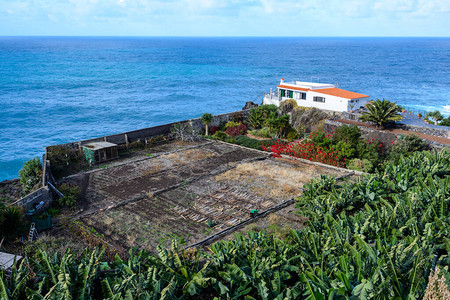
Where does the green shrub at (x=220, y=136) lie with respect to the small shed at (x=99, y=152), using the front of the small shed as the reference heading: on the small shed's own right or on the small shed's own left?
on the small shed's own left

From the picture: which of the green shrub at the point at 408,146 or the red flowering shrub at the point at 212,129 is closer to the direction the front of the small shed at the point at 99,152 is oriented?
the green shrub

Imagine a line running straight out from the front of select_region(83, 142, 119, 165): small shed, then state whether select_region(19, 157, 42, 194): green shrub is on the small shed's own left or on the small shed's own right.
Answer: on the small shed's own right

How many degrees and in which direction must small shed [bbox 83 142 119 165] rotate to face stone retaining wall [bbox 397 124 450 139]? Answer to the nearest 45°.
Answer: approximately 45° to its left

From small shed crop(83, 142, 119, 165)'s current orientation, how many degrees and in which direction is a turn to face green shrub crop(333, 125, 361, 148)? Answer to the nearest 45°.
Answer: approximately 45° to its left

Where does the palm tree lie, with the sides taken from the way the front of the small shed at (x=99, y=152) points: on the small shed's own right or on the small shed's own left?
on the small shed's own left

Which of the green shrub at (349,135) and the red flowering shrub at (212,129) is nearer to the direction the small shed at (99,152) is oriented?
the green shrub

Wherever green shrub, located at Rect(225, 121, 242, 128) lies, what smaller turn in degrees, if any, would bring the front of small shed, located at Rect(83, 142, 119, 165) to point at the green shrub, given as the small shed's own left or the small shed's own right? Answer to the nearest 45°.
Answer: approximately 90° to the small shed's own left

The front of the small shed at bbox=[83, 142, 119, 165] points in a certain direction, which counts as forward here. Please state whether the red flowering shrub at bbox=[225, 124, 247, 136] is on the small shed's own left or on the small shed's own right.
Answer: on the small shed's own left

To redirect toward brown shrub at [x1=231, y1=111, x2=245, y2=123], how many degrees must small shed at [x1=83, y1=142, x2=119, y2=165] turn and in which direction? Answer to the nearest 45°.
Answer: approximately 90° to its left

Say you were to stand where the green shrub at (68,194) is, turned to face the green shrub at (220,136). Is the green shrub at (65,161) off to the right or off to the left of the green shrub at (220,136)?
left

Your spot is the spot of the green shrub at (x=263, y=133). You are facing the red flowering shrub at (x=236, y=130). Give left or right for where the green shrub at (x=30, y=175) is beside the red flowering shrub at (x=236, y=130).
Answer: left

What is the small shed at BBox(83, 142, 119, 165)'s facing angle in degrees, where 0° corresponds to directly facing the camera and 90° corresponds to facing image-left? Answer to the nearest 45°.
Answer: approximately 315°

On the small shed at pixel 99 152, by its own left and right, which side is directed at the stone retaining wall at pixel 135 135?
left

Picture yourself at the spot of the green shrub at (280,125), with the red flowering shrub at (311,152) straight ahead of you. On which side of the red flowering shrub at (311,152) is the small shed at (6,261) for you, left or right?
right
